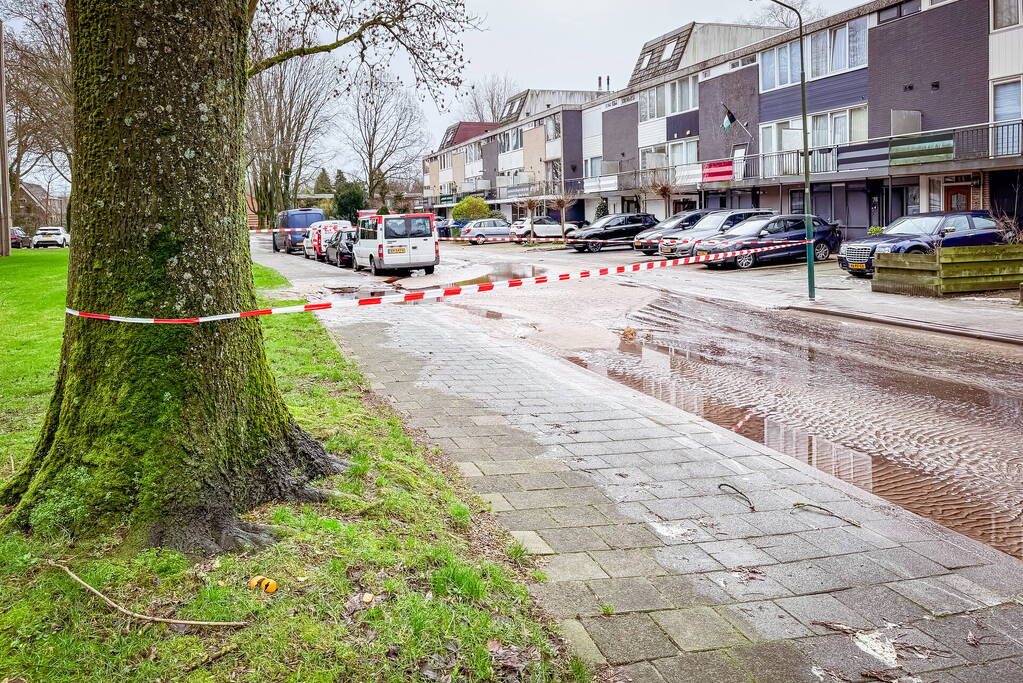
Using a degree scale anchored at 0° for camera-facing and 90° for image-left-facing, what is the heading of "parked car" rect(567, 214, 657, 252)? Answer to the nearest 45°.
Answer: approximately 45°

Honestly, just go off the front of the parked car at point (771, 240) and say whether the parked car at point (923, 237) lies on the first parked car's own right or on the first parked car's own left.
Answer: on the first parked car's own left

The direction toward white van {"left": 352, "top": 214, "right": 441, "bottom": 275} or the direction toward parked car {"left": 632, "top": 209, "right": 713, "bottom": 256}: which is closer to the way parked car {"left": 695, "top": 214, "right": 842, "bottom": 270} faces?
the white van

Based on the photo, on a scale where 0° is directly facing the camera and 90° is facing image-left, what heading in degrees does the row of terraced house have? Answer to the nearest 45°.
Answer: approximately 45°

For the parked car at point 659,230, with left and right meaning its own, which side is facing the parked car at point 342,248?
front

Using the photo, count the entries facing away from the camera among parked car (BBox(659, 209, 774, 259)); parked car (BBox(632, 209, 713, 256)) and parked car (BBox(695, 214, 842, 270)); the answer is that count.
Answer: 0

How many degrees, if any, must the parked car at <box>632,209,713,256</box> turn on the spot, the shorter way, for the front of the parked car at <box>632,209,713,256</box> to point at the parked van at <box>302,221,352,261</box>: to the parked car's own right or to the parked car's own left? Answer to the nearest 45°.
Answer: approximately 45° to the parked car's own right

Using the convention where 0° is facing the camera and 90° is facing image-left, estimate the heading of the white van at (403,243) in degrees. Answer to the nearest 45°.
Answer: approximately 135°

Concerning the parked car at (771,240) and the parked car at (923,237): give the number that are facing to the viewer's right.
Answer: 0

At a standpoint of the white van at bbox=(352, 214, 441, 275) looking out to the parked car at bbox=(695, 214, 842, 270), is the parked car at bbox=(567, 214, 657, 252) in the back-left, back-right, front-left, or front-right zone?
front-left

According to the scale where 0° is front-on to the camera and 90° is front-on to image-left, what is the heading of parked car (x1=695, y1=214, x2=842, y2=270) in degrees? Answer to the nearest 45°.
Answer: approximately 45°
